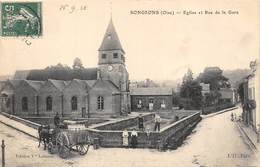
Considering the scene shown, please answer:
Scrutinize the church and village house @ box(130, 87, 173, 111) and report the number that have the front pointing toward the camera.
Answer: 1

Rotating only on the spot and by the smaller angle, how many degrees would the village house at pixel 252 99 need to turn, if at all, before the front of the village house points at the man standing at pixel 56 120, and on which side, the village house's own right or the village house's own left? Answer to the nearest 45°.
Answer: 0° — it already faces them

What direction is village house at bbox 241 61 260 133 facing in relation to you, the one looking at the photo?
facing to the left of the viewer

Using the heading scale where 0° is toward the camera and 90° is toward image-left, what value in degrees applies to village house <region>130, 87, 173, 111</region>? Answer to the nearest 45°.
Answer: approximately 0°

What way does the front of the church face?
to the viewer's right
